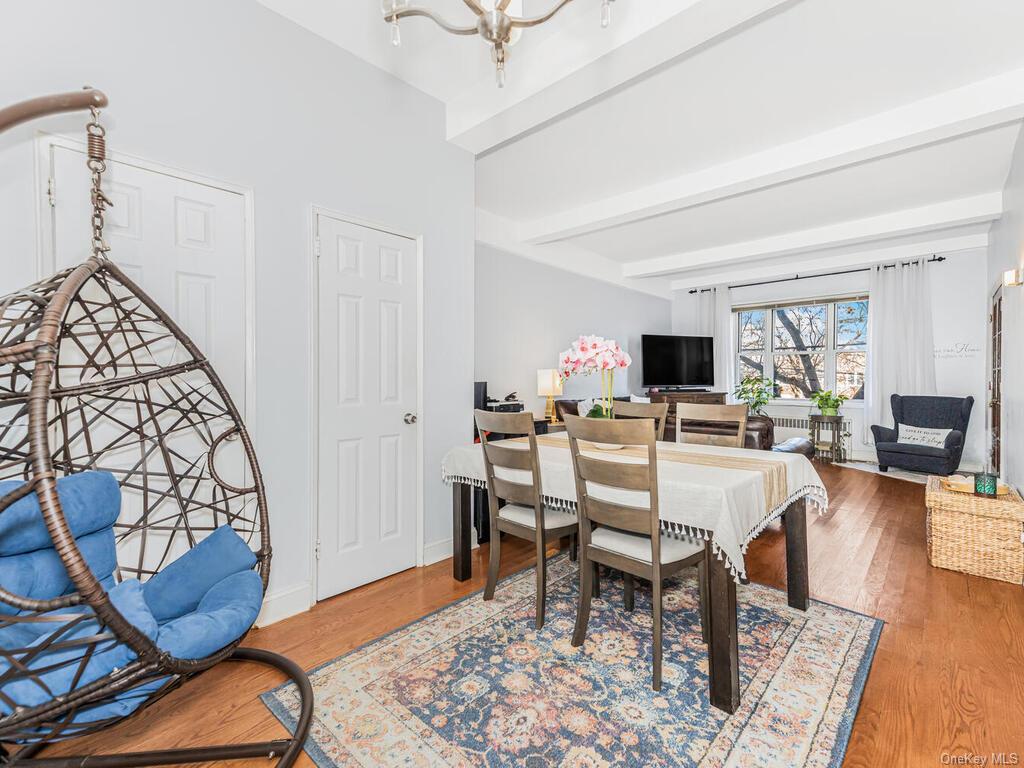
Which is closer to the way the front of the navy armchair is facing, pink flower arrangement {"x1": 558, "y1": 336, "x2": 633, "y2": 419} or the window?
the pink flower arrangement

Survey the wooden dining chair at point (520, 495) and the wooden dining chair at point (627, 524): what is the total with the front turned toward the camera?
0

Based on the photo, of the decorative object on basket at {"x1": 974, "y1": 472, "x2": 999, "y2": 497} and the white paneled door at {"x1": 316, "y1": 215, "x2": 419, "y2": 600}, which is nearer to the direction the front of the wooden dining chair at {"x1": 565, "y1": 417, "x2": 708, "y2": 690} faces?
the decorative object on basket

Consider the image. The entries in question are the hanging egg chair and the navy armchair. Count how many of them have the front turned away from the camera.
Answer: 0

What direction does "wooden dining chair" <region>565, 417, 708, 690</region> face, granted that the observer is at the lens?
facing away from the viewer and to the right of the viewer

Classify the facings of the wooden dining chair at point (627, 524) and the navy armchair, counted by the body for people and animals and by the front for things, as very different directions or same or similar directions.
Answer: very different directions

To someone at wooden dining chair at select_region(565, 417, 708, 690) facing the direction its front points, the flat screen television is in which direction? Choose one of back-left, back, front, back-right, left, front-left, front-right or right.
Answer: front-left

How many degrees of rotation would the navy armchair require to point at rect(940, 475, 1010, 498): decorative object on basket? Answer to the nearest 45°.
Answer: approximately 45° to its left

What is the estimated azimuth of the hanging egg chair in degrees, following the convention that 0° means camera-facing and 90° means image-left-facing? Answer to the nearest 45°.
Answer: approximately 315°

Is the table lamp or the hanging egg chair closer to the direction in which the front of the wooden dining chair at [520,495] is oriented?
the table lamp

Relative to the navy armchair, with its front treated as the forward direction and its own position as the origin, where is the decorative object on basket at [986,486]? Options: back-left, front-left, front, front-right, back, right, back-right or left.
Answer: front-left

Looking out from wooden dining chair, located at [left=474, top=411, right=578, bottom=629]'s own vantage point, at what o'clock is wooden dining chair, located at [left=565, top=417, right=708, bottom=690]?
wooden dining chair, located at [left=565, top=417, right=708, bottom=690] is roughly at 3 o'clock from wooden dining chair, located at [left=474, top=411, right=578, bottom=629].

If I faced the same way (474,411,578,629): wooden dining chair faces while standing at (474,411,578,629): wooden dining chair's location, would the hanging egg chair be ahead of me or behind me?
behind

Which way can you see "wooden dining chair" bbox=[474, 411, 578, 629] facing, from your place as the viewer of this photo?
facing away from the viewer and to the right of the viewer
